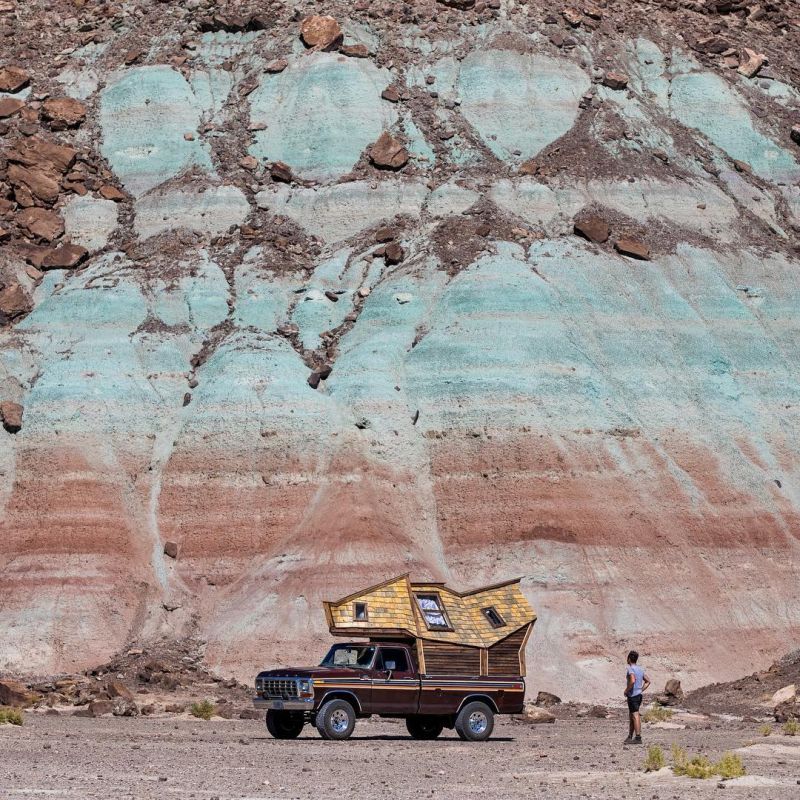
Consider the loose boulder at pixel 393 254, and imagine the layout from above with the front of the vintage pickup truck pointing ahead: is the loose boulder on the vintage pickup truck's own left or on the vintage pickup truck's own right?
on the vintage pickup truck's own right

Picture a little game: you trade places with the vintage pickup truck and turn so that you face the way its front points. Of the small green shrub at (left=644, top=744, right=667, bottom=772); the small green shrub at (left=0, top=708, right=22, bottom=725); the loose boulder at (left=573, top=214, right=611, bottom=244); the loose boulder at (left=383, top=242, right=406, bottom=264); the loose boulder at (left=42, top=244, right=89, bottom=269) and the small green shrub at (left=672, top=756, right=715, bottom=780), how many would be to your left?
2

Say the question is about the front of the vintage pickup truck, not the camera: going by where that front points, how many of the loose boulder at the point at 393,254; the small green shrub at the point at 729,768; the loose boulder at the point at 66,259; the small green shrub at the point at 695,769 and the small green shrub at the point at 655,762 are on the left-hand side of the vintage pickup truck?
3

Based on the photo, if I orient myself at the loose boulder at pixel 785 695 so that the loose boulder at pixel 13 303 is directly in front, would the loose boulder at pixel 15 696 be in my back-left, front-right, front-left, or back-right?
front-left

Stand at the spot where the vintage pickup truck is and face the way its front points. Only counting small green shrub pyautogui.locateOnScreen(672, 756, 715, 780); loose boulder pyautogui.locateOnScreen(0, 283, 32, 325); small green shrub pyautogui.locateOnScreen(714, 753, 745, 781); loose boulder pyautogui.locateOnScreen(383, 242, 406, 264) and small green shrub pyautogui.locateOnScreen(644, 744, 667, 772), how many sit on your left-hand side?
3

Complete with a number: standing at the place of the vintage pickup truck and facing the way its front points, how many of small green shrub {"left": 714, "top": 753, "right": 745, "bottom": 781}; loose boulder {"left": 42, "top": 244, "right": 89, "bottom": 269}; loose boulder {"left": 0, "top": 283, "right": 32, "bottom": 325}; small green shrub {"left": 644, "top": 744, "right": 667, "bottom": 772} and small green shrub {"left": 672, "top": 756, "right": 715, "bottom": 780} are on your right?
2

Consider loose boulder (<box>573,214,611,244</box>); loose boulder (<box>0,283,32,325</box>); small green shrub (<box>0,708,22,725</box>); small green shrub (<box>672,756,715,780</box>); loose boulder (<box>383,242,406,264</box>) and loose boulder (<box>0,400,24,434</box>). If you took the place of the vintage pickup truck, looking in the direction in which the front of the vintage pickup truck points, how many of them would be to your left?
1

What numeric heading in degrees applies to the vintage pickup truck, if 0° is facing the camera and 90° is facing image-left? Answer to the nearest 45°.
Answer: approximately 45°

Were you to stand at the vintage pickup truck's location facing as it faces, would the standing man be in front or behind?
behind

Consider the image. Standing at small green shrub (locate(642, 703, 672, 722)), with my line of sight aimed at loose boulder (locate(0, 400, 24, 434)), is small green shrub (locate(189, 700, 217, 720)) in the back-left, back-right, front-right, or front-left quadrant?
front-left

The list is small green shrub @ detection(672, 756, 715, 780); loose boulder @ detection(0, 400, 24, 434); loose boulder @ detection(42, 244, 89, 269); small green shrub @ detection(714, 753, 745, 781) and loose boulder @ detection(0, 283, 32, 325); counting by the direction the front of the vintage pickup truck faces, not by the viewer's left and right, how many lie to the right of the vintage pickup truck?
3

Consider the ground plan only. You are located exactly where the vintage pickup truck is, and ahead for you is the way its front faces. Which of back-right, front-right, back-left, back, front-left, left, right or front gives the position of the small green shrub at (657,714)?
back

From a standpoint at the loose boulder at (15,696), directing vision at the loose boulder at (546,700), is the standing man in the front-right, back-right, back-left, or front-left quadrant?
front-right
